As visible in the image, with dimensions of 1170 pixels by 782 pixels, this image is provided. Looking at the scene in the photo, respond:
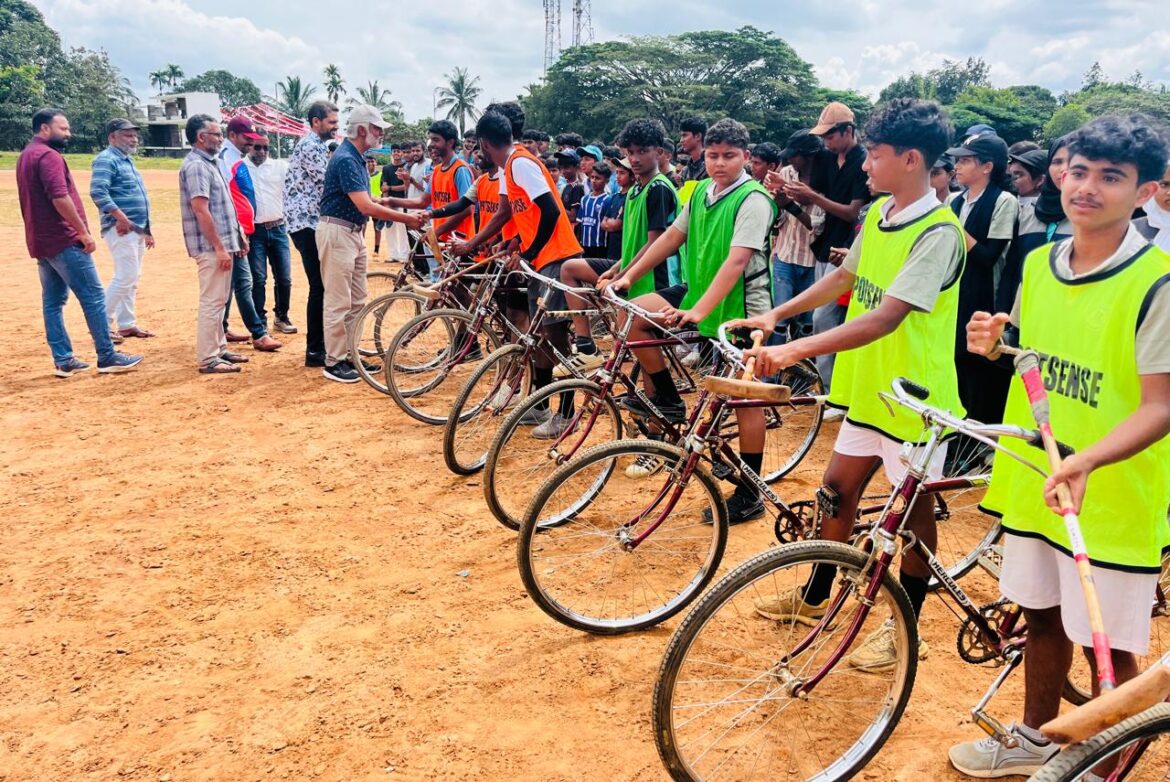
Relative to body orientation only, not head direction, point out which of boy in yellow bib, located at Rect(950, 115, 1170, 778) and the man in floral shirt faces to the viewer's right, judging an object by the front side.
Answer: the man in floral shirt

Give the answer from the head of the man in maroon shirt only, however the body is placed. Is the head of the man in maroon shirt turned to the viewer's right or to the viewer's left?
to the viewer's right

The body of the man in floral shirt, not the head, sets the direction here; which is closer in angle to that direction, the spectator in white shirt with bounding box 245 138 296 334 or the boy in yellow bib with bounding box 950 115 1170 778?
the boy in yellow bib

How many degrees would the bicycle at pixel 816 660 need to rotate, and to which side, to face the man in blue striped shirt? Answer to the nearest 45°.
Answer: approximately 90° to its right

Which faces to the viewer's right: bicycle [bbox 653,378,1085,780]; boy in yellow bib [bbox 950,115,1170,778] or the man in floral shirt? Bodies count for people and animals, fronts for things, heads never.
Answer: the man in floral shirt

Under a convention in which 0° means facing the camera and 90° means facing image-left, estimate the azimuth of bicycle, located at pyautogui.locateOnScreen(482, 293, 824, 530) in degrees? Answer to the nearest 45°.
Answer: approximately 45°

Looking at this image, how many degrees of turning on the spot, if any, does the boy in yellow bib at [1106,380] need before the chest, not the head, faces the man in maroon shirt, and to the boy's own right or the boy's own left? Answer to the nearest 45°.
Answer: approximately 45° to the boy's own right

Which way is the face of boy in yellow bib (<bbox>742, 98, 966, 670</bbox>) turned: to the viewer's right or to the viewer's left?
to the viewer's left
